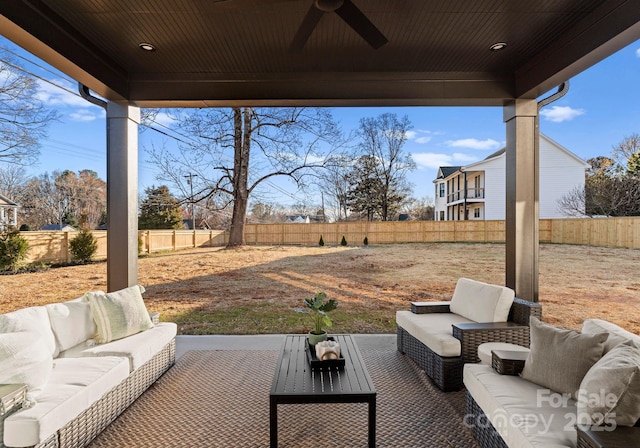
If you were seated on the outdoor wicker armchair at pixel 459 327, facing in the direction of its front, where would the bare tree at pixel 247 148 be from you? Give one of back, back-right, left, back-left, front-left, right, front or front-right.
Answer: right

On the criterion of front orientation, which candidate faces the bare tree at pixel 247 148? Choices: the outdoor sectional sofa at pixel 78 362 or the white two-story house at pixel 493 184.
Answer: the white two-story house

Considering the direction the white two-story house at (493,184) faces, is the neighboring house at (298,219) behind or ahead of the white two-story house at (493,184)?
ahead

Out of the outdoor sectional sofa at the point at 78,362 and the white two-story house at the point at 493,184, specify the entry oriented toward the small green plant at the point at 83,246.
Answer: the white two-story house

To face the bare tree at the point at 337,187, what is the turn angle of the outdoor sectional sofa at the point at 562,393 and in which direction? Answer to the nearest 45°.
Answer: approximately 90° to its right

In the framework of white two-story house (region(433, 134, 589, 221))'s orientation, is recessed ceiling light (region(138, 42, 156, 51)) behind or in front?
in front

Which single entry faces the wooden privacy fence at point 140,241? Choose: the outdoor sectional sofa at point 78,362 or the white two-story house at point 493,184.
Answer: the white two-story house

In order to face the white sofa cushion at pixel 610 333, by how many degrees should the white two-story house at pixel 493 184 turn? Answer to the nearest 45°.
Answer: approximately 45° to its left

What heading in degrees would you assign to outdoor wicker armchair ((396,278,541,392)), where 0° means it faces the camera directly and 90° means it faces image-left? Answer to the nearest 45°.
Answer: approximately 45°

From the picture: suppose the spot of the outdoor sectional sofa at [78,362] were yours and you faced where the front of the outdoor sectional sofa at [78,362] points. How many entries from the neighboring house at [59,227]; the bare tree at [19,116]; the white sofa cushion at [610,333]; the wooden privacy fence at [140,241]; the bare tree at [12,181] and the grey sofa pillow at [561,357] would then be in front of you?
2

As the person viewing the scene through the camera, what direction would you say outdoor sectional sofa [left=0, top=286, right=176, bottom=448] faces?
facing the viewer and to the right of the viewer

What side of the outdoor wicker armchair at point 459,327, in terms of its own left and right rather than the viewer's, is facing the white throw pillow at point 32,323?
front

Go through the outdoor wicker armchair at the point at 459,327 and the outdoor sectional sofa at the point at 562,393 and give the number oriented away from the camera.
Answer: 0

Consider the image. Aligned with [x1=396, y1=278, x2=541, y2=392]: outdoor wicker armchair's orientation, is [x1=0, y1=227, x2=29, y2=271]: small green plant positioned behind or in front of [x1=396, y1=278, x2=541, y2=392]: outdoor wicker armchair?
in front

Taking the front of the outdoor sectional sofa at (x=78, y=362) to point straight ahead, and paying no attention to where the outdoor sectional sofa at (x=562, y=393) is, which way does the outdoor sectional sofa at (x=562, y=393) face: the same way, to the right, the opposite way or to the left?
the opposite way

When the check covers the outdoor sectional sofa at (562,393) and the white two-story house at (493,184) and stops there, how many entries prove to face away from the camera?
0
